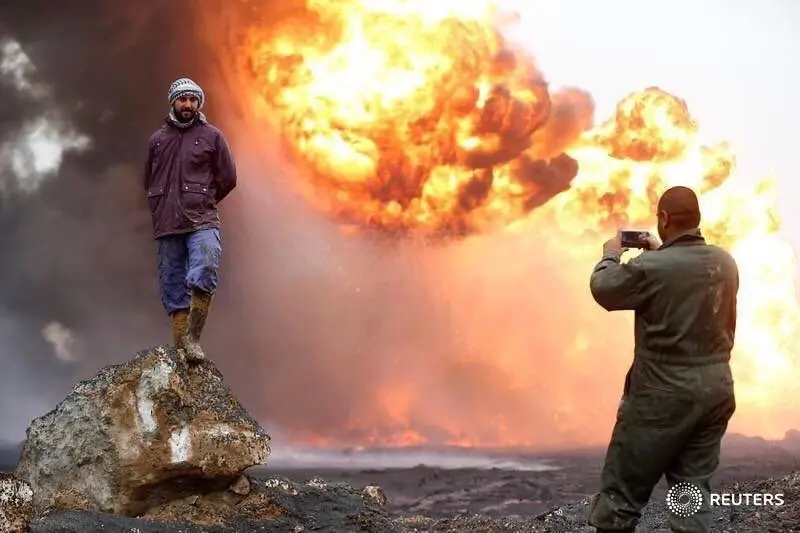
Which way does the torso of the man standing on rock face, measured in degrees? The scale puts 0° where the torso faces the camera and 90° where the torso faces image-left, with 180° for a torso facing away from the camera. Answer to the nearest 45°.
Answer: approximately 0°
